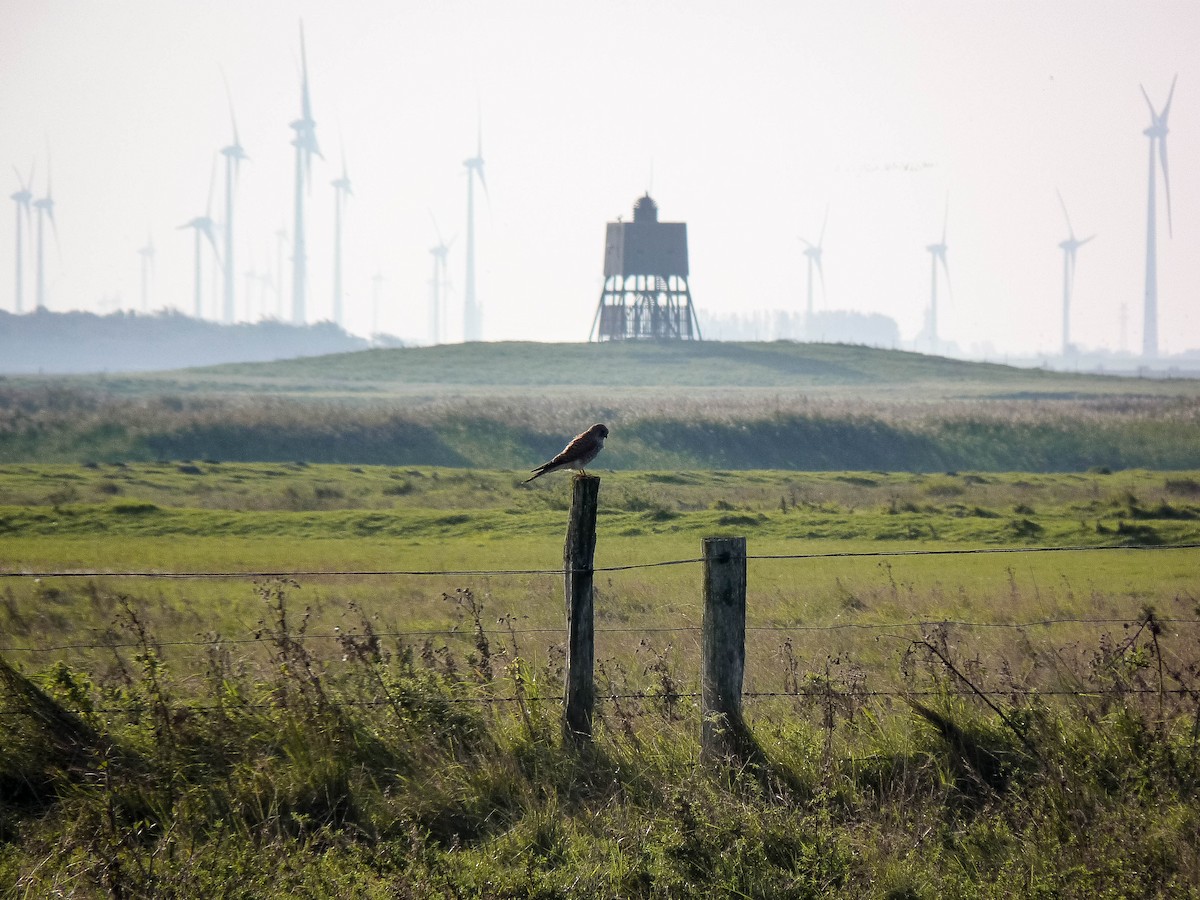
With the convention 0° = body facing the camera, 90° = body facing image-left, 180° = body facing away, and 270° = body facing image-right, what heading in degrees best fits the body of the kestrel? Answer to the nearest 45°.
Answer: approximately 270°
